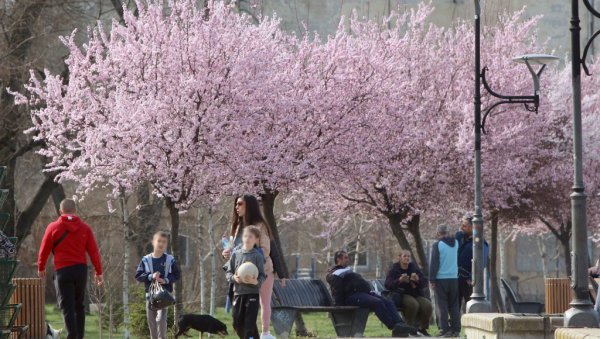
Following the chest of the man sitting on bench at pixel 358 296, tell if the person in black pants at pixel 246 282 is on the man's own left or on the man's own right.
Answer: on the man's own right

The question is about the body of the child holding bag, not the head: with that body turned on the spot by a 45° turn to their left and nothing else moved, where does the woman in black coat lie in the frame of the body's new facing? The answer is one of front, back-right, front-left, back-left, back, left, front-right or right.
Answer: left

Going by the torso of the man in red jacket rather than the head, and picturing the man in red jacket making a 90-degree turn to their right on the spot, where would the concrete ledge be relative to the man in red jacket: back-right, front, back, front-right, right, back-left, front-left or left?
front-right

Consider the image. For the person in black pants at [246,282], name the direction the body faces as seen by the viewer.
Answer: toward the camera

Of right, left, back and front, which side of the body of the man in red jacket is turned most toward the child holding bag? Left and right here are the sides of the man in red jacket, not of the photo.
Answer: right

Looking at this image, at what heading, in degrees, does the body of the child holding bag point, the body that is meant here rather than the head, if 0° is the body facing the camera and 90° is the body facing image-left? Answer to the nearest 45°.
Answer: approximately 0°

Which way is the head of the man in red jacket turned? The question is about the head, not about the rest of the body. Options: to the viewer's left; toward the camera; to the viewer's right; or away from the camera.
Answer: away from the camera

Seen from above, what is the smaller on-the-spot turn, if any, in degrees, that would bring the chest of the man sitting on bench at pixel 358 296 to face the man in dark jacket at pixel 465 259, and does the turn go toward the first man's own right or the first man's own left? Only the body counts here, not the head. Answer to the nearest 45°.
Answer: approximately 45° to the first man's own left

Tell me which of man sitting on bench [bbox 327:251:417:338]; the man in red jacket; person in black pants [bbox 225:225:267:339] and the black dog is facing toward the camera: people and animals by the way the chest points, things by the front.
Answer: the person in black pants

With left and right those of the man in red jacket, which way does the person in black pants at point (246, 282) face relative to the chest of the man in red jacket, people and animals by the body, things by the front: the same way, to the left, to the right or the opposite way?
the opposite way

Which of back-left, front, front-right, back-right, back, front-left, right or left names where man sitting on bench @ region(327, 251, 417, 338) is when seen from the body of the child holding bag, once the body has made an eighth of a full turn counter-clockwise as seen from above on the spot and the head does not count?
left

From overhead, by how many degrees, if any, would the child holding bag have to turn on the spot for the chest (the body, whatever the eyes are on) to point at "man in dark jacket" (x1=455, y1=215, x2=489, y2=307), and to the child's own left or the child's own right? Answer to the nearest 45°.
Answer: approximately 135° to the child's own left

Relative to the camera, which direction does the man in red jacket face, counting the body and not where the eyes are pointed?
away from the camera
